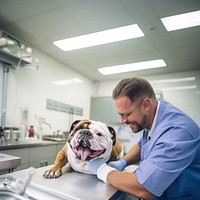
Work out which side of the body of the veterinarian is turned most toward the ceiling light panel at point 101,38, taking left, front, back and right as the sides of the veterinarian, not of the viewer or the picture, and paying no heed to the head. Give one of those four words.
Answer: right

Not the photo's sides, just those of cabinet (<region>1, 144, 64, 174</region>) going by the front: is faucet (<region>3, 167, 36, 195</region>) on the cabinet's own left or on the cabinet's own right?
on the cabinet's own right

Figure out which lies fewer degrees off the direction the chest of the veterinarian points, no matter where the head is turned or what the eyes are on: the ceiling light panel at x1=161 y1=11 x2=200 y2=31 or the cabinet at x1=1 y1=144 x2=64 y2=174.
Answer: the cabinet

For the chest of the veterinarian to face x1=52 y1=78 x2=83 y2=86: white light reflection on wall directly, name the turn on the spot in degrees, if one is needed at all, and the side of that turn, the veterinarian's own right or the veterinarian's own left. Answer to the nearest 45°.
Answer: approximately 45° to the veterinarian's own right

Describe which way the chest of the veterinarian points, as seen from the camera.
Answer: to the viewer's left

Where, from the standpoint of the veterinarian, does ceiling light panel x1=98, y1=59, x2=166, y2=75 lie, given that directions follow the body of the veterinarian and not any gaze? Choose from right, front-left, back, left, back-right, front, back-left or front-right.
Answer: right

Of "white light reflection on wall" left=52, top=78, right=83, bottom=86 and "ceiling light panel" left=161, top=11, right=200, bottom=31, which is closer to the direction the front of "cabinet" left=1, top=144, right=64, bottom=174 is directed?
the ceiling light panel

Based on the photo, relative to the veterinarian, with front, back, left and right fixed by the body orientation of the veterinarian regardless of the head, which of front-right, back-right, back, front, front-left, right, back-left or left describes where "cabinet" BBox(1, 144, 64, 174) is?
front-right
